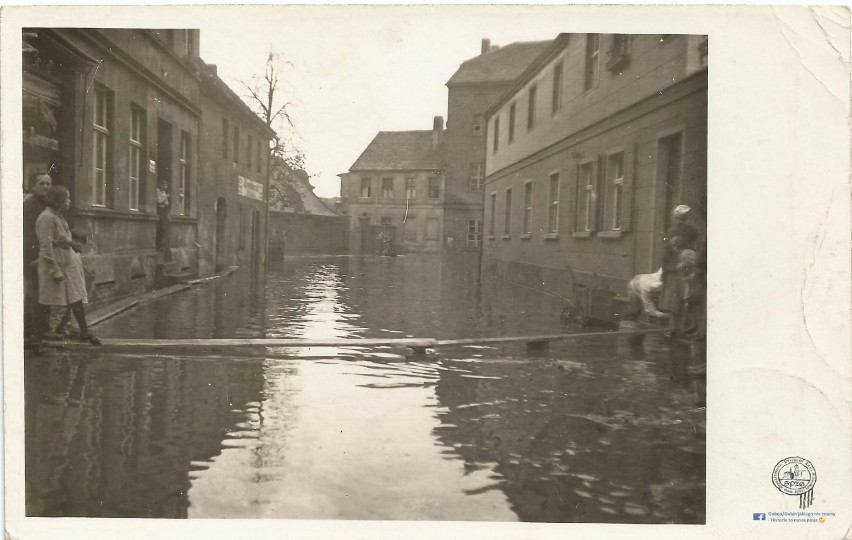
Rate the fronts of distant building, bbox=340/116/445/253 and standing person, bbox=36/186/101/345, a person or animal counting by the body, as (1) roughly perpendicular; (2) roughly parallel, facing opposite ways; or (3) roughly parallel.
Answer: roughly perpendicular

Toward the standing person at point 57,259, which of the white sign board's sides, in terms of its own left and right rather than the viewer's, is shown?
right

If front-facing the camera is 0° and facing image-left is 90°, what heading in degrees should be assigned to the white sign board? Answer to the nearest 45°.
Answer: approximately 315°

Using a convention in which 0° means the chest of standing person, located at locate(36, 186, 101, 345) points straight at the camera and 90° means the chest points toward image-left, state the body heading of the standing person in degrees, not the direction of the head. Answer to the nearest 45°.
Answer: approximately 315°

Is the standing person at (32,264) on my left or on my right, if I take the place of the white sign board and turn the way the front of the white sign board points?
on my right

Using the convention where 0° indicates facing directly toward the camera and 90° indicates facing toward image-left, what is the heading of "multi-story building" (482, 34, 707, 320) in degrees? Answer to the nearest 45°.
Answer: approximately 45°

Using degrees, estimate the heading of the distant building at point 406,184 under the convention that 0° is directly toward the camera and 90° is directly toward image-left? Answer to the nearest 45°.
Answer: approximately 0°

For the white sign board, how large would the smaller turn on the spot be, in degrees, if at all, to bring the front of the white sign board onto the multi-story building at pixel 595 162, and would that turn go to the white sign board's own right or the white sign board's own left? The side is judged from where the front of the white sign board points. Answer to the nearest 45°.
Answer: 0° — it already faces it
